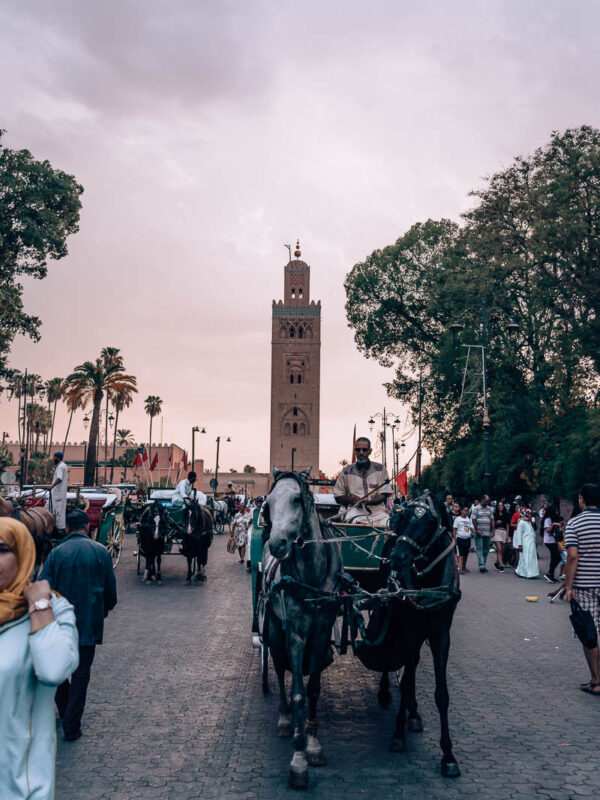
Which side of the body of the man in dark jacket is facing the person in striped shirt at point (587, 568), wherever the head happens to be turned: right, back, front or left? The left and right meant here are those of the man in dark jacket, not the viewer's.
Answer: right

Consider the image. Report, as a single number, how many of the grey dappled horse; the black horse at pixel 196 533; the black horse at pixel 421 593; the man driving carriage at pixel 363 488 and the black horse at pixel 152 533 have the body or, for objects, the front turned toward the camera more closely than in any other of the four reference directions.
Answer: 5

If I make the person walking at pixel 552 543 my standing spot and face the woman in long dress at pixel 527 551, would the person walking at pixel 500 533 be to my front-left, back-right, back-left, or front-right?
front-right

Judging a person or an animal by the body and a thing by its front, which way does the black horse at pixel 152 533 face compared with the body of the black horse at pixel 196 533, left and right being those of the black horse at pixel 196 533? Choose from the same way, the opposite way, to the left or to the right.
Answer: the same way

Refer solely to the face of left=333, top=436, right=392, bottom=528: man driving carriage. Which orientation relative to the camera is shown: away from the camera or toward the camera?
toward the camera

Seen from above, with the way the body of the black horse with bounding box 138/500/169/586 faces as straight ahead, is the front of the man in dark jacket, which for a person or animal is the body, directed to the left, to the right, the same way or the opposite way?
the opposite way

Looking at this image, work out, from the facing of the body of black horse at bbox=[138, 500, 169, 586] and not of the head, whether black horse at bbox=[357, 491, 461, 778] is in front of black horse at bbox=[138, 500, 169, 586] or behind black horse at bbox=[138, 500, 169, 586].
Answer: in front

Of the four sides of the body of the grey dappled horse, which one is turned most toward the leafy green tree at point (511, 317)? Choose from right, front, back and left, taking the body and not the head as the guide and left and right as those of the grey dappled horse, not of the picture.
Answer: back

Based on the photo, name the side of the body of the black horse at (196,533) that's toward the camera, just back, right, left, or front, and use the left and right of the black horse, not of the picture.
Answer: front

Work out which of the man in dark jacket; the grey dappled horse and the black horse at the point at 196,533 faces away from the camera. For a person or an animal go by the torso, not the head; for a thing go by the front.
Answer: the man in dark jacket

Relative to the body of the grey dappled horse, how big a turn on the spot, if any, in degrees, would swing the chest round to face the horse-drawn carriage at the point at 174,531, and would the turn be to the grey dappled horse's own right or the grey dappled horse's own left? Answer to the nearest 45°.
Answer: approximately 180°

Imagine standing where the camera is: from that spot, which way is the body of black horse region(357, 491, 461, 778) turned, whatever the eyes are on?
toward the camera

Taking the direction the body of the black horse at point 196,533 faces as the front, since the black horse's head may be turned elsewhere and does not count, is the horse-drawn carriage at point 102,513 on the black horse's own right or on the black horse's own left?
on the black horse's own right

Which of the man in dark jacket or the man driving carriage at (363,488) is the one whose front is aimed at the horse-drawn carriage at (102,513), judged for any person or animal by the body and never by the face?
the man in dark jacket

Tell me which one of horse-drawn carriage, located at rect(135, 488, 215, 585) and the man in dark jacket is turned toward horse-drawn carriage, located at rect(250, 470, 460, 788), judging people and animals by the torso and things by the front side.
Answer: horse-drawn carriage, located at rect(135, 488, 215, 585)

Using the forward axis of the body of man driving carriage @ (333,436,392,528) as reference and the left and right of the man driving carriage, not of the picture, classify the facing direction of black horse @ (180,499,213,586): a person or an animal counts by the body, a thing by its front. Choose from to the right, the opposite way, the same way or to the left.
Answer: the same way

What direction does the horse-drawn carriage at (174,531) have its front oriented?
toward the camera

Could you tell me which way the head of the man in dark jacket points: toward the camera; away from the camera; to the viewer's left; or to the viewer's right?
away from the camera

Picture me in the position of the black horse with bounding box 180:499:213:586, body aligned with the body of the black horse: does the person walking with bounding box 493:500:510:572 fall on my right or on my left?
on my left

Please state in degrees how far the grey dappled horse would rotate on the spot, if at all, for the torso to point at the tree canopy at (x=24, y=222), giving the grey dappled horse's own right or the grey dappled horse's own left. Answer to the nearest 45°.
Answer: approximately 135° to the grey dappled horse's own right
